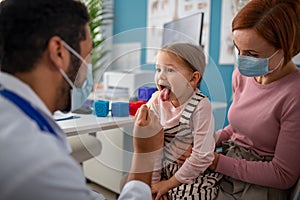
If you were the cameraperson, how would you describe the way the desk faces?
facing the viewer and to the left of the viewer

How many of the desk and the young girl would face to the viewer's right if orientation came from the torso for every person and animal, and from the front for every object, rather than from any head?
0

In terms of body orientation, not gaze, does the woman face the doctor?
yes

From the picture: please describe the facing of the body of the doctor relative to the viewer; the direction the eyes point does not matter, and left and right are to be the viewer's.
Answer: facing away from the viewer and to the right of the viewer

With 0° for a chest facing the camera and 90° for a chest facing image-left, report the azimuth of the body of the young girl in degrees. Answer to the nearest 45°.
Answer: approximately 45°

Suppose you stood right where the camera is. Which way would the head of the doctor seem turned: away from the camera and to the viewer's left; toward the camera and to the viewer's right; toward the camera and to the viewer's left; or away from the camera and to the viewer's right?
away from the camera and to the viewer's right

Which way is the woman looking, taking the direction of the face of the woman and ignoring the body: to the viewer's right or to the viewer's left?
to the viewer's left
